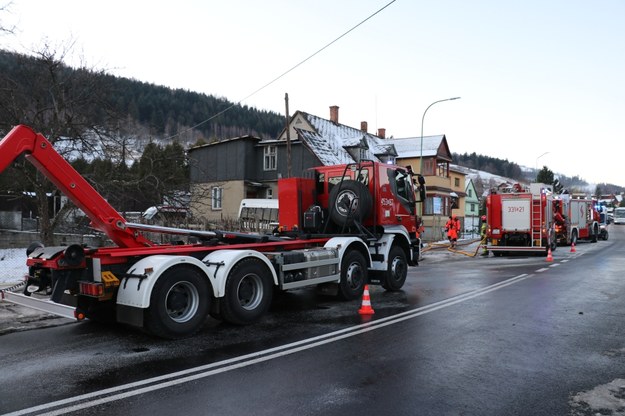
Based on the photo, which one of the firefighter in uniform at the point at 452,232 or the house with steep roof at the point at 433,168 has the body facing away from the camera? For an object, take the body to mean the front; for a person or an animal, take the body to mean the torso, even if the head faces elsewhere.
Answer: the firefighter in uniform

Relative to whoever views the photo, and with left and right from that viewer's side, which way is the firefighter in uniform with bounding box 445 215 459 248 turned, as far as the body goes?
facing away from the viewer

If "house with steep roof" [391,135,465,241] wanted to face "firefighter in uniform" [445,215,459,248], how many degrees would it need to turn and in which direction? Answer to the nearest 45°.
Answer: approximately 45° to its right

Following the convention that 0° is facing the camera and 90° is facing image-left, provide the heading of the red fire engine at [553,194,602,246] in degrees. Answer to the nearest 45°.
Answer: approximately 225°

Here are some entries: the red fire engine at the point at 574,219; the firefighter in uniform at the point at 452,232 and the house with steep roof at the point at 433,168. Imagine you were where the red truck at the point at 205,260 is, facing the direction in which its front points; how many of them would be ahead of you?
3

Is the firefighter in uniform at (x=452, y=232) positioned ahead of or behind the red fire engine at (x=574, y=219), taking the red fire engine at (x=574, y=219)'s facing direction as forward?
behind

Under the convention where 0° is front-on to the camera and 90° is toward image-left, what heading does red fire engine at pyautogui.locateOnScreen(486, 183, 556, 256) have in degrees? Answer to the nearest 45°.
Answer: approximately 180°

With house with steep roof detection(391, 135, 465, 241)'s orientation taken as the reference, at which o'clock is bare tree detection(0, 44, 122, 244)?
The bare tree is roughly at 2 o'clock from the house with steep roof.

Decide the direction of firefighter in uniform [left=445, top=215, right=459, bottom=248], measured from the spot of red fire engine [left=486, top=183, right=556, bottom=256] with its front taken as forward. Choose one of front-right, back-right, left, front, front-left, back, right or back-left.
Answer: front-left

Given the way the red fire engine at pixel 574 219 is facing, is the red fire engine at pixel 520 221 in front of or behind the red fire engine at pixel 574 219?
behind
